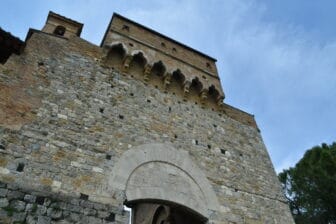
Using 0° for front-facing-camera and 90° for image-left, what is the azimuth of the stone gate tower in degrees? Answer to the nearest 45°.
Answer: approximately 315°

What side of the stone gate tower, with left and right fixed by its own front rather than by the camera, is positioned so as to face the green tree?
left
